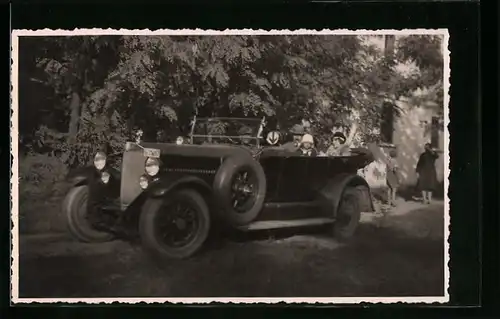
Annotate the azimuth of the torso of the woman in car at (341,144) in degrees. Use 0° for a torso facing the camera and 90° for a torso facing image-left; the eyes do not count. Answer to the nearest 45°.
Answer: approximately 45°
